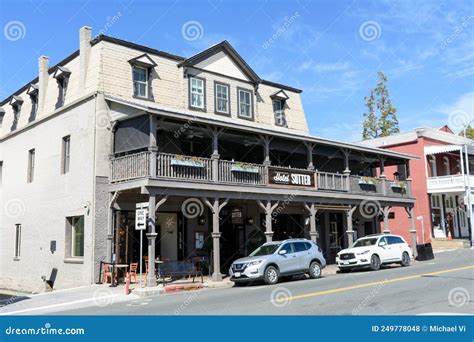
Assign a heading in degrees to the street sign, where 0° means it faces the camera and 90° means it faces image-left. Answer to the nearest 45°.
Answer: approximately 0°

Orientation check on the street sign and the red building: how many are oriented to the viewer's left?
0

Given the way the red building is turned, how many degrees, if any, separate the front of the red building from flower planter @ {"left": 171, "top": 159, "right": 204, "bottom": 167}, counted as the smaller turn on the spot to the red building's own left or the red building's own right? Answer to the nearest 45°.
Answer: approximately 45° to the red building's own right

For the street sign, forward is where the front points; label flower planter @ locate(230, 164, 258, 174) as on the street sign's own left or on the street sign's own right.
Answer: on the street sign's own left

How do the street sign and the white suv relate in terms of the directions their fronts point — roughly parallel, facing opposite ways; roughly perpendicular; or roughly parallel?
roughly perpendicular

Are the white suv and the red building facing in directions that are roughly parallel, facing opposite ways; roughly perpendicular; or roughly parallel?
roughly perpendicular

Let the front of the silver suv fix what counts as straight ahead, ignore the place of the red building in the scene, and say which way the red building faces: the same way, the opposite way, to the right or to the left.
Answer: to the left

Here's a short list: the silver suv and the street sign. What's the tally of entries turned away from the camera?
0

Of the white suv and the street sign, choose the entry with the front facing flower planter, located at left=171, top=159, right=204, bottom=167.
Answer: the white suv

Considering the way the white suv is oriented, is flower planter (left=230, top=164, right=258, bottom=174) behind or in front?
in front
